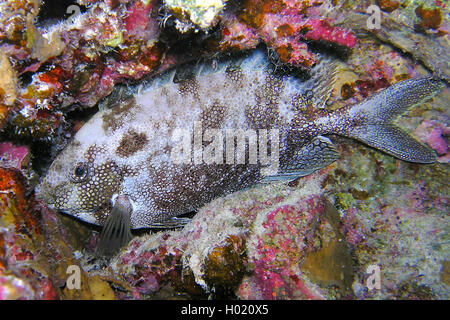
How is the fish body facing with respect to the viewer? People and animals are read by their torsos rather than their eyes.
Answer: to the viewer's left
